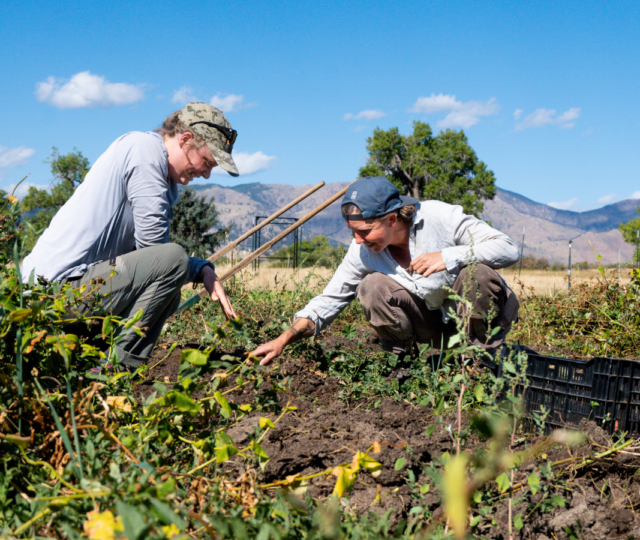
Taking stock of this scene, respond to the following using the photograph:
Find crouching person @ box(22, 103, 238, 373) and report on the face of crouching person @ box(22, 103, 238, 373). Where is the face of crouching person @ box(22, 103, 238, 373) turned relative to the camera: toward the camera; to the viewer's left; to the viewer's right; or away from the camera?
to the viewer's right

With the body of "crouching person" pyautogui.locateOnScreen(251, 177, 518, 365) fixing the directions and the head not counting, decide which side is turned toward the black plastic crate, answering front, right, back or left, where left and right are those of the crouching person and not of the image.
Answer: left

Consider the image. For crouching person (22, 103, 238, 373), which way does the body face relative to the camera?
to the viewer's right

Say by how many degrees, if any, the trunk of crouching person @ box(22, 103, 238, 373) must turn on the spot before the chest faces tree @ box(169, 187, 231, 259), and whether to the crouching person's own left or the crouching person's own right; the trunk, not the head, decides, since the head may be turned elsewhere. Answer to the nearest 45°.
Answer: approximately 90° to the crouching person's own left

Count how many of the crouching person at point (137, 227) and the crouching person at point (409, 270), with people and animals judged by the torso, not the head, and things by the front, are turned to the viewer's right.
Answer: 1

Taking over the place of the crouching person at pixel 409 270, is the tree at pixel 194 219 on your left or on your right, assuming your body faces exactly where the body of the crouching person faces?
on your right

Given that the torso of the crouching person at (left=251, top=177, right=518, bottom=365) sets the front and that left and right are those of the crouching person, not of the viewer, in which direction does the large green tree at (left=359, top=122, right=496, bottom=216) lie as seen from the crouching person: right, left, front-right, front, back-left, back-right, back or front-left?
back-right

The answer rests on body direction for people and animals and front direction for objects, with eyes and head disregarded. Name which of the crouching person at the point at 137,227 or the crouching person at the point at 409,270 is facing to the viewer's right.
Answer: the crouching person at the point at 137,227

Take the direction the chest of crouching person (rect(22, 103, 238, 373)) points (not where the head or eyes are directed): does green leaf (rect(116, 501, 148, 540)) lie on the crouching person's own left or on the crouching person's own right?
on the crouching person's own right

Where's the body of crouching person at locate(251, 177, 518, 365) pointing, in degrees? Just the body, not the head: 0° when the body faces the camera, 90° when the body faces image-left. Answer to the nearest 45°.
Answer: approximately 45°
